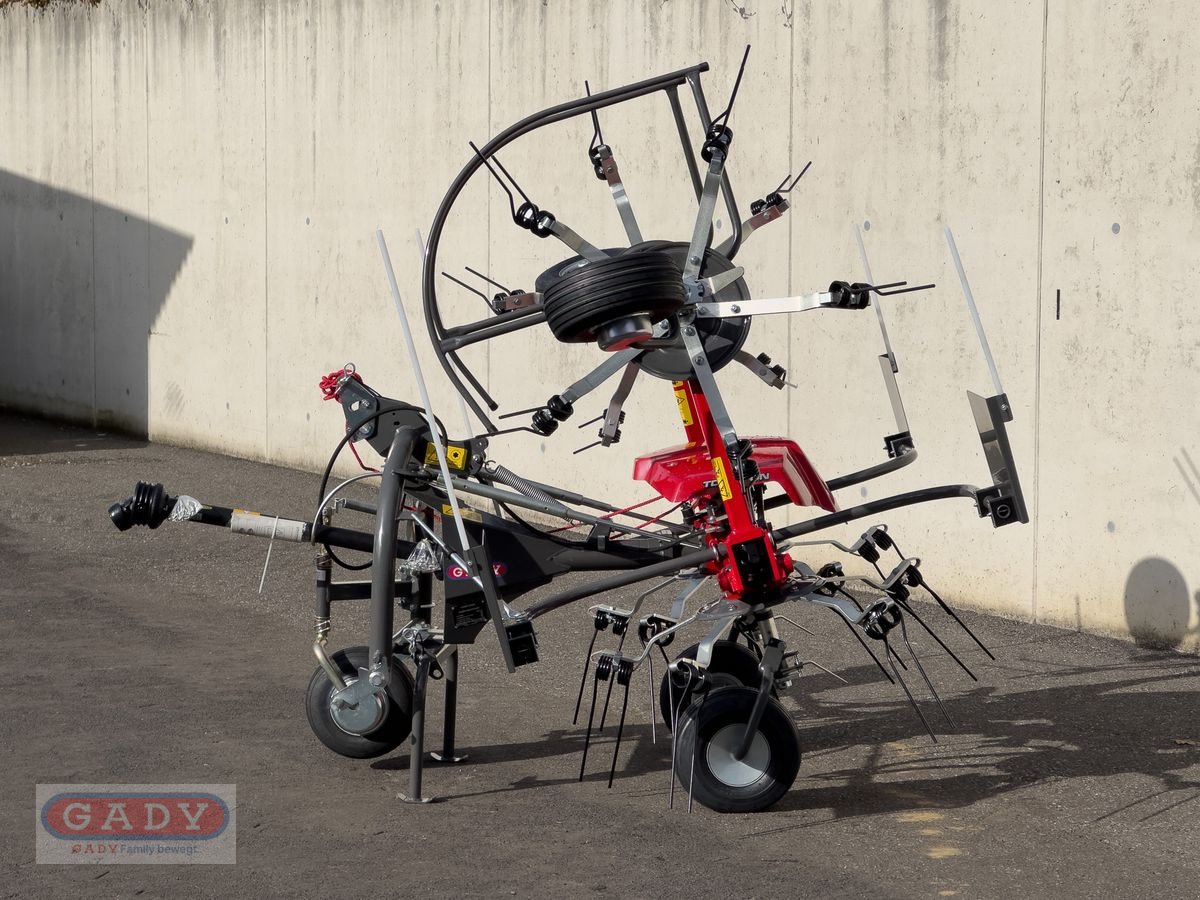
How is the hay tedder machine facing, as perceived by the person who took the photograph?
facing to the left of the viewer
